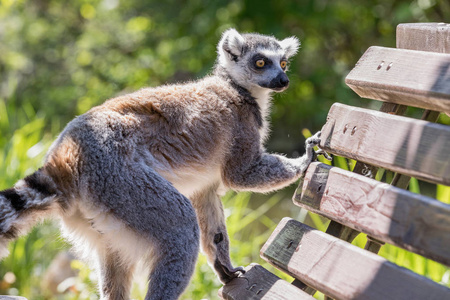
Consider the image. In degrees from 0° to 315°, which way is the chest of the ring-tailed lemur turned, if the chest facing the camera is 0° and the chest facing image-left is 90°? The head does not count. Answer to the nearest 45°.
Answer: approximately 270°
